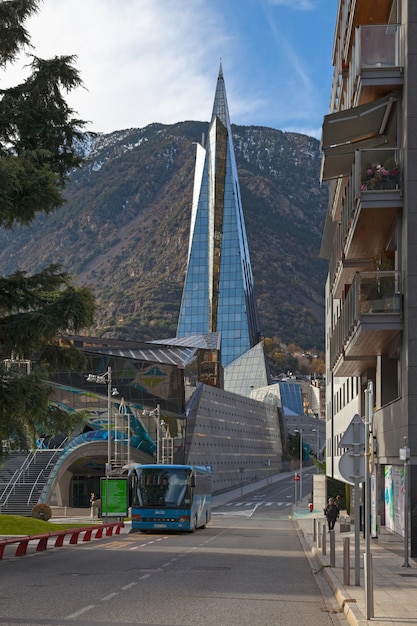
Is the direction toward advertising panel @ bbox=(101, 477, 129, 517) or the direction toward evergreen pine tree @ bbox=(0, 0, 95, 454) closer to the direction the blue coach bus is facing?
the evergreen pine tree

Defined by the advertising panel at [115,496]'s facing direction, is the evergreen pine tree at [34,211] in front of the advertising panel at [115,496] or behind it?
in front

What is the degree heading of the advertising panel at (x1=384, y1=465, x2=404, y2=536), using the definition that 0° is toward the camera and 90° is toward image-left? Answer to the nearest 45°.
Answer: approximately 45°

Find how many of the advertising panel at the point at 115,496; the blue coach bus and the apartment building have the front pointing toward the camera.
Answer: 2

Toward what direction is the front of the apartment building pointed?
to the viewer's left

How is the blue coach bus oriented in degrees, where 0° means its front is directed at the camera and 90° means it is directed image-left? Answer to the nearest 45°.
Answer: approximately 0°

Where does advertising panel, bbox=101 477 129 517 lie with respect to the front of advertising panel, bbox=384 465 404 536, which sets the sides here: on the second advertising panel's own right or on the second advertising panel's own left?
on the second advertising panel's own right

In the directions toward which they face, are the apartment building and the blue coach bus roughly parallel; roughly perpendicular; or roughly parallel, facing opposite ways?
roughly perpendicular

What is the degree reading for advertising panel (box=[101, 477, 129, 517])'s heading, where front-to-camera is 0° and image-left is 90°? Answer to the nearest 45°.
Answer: approximately 0°

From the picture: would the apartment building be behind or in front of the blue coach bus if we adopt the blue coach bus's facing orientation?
in front
